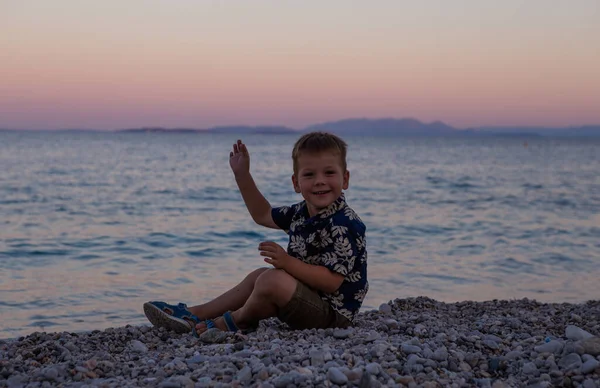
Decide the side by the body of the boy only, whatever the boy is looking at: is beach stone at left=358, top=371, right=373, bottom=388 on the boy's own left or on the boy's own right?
on the boy's own left

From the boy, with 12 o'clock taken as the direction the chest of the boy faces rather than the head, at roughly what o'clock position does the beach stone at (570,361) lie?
The beach stone is roughly at 9 o'clock from the boy.

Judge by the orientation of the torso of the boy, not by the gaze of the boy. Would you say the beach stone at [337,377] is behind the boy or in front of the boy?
in front

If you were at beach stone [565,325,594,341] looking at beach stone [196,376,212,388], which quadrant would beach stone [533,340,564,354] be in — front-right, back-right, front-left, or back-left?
front-left

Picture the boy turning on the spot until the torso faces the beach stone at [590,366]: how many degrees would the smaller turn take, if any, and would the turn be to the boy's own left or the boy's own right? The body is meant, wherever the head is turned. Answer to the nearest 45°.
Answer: approximately 90° to the boy's own left

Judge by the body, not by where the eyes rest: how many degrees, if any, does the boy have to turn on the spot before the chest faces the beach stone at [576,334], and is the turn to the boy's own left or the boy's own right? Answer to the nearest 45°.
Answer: approximately 135° to the boy's own left

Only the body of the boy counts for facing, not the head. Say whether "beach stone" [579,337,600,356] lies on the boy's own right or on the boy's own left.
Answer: on the boy's own left

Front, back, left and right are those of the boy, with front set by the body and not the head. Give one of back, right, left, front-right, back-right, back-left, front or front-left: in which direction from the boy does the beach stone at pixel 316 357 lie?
front-left

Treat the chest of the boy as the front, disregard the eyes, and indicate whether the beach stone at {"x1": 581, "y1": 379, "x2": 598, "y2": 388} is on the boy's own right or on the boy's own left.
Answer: on the boy's own left

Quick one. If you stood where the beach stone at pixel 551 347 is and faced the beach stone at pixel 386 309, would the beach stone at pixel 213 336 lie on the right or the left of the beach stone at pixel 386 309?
left

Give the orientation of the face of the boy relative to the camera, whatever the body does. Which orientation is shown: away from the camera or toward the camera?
toward the camera

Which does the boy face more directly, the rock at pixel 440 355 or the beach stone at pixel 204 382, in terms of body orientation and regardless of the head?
the beach stone

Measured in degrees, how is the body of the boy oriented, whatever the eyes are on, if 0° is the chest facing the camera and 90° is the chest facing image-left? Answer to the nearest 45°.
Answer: approximately 45°

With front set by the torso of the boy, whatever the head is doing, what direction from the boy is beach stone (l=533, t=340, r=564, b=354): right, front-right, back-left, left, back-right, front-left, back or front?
left

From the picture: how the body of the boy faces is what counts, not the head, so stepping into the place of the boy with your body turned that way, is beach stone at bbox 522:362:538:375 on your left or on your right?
on your left

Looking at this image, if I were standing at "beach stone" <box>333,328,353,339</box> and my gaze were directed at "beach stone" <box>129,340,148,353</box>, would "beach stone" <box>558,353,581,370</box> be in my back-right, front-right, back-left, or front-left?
back-left

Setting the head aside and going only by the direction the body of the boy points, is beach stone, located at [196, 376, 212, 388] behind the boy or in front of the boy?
in front
